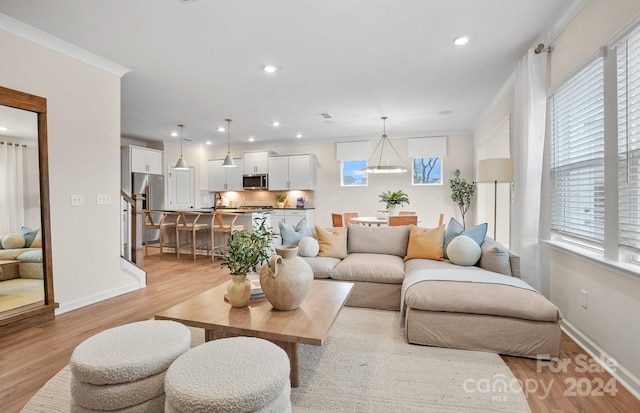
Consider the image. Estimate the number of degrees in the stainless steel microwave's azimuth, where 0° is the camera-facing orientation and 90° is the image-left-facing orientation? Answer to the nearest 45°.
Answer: approximately 0°

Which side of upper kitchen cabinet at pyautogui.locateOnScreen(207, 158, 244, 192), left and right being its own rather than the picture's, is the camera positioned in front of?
front

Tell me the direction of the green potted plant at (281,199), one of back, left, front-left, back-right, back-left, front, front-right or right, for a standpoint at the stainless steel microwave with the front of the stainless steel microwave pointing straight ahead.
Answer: left

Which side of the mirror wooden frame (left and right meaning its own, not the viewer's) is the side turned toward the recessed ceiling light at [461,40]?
front

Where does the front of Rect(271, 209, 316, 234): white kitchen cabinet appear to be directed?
toward the camera

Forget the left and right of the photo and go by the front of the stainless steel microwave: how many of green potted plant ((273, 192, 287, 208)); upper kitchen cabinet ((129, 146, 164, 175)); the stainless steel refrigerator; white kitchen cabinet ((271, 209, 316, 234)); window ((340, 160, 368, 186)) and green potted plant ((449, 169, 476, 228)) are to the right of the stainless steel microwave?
2

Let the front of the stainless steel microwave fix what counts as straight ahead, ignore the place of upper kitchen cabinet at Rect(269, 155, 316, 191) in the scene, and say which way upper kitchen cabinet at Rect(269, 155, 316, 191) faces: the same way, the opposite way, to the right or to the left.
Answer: the same way

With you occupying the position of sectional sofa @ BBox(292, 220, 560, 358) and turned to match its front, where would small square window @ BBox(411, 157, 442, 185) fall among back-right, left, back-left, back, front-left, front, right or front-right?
back

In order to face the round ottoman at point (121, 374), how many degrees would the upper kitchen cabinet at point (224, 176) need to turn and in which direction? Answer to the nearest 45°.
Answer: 0° — it already faces it

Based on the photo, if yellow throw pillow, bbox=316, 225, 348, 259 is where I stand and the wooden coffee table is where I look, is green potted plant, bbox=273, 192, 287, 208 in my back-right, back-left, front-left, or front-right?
back-right

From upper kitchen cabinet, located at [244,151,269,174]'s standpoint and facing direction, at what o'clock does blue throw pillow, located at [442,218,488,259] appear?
The blue throw pillow is roughly at 11 o'clock from the upper kitchen cabinet.

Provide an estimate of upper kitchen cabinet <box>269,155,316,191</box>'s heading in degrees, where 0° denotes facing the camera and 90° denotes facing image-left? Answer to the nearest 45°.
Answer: approximately 0°

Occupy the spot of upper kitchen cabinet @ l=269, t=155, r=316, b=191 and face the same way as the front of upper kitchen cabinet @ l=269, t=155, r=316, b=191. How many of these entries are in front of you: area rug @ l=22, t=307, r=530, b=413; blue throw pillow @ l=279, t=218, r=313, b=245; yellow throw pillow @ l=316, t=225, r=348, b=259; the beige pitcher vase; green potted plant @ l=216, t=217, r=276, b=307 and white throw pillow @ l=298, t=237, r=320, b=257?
6

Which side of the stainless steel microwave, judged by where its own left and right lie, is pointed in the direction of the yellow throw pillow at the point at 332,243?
front

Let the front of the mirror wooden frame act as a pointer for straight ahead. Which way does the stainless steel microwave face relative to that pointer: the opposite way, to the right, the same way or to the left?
to the right

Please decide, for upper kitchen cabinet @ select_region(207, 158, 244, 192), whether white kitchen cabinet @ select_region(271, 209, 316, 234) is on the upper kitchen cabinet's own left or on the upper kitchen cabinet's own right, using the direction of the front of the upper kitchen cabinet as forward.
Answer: on the upper kitchen cabinet's own left

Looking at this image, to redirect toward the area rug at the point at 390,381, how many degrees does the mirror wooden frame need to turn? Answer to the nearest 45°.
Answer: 0° — it already faces it
